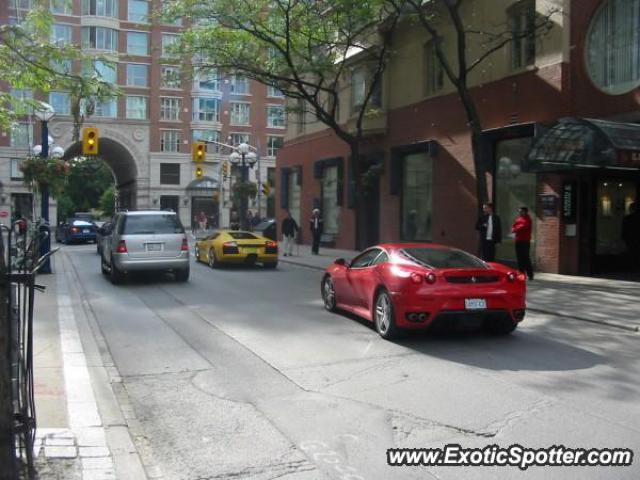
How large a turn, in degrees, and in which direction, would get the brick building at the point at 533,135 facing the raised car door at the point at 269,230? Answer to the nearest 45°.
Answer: approximately 90° to its right

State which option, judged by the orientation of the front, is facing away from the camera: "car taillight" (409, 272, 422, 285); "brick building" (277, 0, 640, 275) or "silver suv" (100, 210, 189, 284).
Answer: the silver suv

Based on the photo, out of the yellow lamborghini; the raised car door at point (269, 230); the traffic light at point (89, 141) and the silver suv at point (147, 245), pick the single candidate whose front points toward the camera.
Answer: the traffic light

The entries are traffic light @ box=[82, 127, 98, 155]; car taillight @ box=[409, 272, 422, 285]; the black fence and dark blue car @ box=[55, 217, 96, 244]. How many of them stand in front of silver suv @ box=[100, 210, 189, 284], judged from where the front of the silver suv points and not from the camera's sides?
2

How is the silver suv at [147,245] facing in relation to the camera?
away from the camera

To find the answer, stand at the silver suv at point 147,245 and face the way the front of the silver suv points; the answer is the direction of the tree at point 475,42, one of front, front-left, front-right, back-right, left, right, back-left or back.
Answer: right

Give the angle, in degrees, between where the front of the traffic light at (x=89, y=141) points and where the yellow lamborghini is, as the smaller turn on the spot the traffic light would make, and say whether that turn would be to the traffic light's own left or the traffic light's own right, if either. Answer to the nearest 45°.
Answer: approximately 45° to the traffic light's own left
